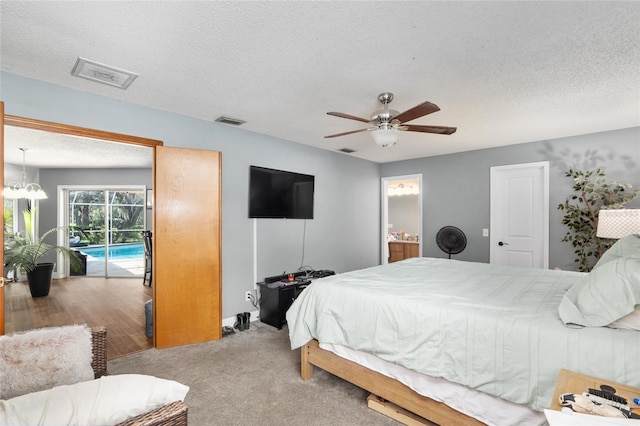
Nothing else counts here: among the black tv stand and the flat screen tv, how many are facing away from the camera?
0

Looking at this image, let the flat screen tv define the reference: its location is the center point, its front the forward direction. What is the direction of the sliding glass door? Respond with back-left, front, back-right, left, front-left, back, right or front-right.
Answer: back

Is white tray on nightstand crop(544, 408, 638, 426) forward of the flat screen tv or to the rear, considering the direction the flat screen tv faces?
forward

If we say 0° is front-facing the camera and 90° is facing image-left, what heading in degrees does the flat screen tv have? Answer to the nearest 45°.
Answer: approximately 315°

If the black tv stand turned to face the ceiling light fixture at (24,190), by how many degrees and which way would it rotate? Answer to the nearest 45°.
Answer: approximately 180°

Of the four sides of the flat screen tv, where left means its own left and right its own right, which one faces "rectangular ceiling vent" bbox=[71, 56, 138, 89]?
right

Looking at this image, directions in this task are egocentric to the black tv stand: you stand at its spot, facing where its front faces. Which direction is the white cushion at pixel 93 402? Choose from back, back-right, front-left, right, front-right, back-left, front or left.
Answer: front-right
